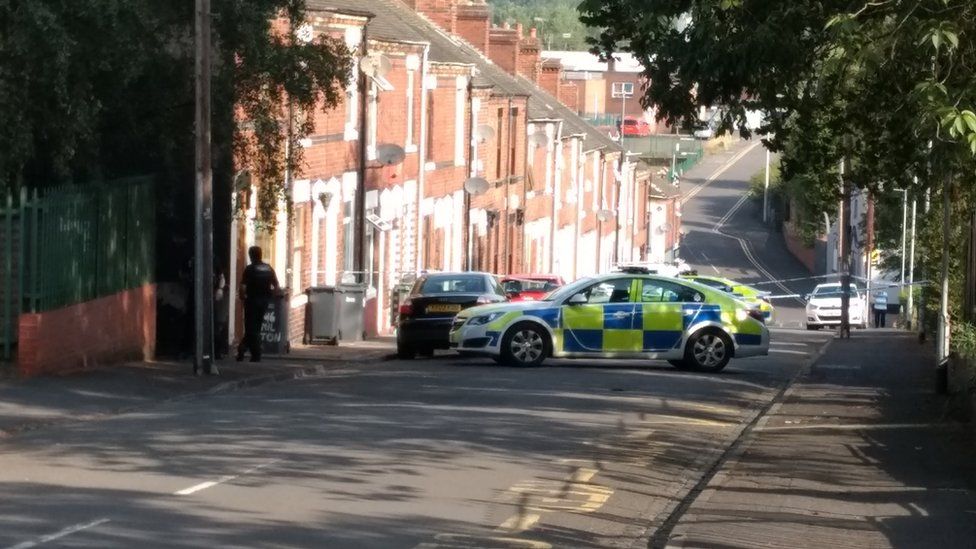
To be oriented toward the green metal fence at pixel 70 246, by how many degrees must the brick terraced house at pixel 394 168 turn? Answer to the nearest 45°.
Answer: approximately 45° to its right

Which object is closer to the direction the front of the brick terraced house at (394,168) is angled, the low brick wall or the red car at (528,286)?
the red car

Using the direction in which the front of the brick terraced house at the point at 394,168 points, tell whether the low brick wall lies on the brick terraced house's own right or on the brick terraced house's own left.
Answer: on the brick terraced house's own right

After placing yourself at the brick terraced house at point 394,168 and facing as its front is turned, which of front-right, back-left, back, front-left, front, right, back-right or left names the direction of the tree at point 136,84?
front-right

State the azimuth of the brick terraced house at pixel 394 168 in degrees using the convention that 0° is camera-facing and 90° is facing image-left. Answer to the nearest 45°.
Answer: approximately 315°

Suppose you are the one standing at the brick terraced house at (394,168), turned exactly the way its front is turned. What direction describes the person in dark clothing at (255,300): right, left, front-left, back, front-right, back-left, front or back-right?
front-right
